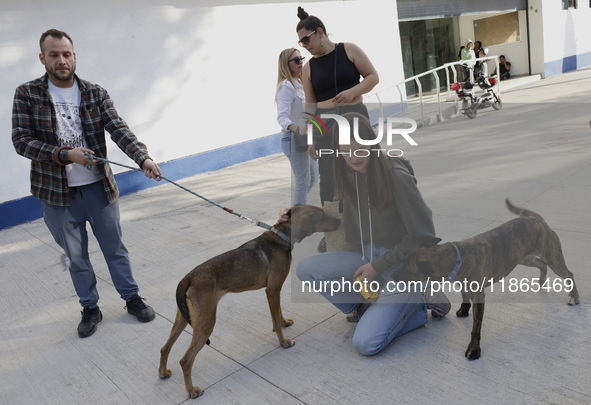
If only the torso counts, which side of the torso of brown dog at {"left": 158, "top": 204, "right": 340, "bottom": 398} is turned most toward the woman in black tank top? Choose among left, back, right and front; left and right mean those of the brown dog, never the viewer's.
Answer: front

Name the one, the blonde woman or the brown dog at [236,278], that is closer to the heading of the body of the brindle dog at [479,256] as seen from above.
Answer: the brown dog

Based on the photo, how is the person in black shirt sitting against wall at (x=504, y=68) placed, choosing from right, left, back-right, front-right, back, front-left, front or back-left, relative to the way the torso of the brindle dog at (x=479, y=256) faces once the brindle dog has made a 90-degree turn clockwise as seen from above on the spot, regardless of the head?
front-right

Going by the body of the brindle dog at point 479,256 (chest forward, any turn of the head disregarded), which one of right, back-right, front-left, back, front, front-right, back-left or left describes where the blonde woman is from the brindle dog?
right

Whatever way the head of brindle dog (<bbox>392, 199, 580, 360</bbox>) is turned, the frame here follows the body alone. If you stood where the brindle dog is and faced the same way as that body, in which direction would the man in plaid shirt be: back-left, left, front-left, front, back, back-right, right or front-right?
front-right

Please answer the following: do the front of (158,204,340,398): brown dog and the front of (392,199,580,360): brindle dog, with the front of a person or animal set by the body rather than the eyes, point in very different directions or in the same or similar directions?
very different directions

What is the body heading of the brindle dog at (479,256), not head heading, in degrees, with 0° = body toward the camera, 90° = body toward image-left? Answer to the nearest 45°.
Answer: approximately 45°

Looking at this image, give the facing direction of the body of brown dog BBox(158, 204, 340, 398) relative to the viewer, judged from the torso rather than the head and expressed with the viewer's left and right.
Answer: facing away from the viewer and to the right of the viewer

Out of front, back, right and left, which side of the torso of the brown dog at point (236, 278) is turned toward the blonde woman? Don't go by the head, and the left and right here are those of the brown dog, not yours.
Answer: front

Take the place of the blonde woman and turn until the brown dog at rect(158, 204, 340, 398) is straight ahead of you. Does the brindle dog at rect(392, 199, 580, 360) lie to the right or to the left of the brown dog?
left
